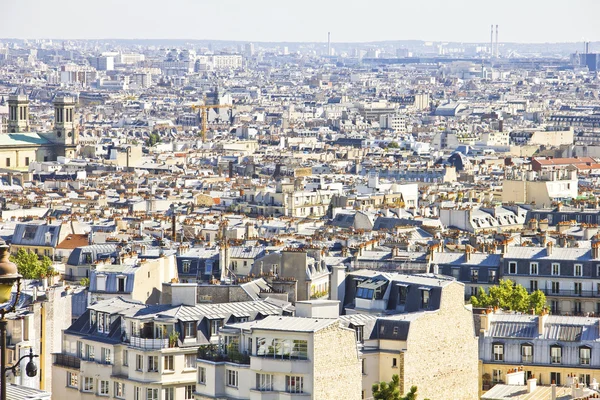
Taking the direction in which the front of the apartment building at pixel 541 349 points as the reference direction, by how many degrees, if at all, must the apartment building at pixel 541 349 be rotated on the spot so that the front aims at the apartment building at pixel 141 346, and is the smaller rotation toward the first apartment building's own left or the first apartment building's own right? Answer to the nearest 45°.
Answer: approximately 45° to the first apartment building's own right

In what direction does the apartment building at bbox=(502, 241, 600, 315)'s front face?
toward the camera

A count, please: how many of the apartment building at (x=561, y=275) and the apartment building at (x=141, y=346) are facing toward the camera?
2

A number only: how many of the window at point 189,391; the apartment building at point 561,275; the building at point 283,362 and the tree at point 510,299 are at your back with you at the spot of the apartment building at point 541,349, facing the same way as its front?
2

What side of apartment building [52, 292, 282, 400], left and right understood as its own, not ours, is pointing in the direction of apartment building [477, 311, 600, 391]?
left

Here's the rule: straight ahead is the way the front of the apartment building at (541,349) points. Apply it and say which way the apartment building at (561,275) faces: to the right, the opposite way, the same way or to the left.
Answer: the same way

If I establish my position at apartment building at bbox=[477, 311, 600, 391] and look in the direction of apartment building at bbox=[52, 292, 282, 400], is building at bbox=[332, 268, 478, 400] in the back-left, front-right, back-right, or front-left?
front-left

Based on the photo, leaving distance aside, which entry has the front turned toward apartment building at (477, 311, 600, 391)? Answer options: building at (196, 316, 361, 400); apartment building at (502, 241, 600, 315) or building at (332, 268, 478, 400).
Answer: apartment building at (502, 241, 600, 315)

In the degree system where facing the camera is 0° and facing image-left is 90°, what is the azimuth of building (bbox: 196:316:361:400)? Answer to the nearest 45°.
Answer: approximately 45°

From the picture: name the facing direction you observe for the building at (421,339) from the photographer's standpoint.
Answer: facing the viewer and to the left of the viewer

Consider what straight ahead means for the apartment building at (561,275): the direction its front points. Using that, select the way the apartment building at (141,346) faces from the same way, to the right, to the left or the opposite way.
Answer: the same way

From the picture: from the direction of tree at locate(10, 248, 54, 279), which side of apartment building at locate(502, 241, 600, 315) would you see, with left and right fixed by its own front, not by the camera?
right

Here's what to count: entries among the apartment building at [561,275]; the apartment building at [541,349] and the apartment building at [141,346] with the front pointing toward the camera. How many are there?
3

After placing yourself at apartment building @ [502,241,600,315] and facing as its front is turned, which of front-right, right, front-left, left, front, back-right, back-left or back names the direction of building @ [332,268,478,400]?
front

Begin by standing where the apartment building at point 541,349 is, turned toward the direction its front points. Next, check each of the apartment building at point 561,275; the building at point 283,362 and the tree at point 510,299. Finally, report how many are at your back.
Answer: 2

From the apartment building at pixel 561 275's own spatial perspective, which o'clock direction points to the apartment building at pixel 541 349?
the apartment building at pixel 541 349 is roughly at 12 o'clock from the apartment building at pixel 561 275.

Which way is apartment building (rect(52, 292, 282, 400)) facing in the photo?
toward the camera

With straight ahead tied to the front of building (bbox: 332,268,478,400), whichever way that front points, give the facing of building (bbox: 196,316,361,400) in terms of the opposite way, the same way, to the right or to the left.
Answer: the same way
